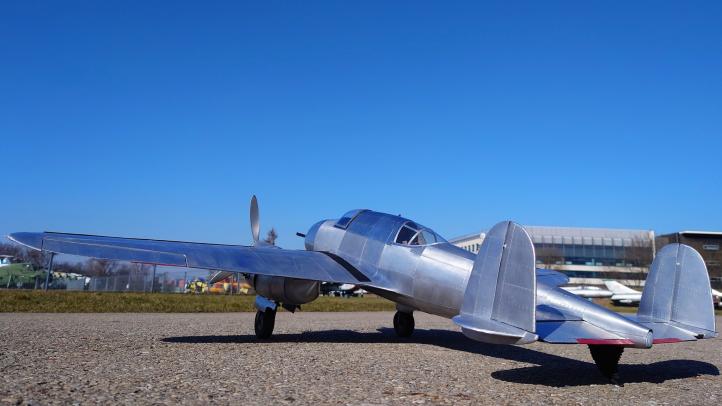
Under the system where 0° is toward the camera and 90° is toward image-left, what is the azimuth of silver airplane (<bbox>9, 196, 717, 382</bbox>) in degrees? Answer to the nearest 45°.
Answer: approximately 135°
